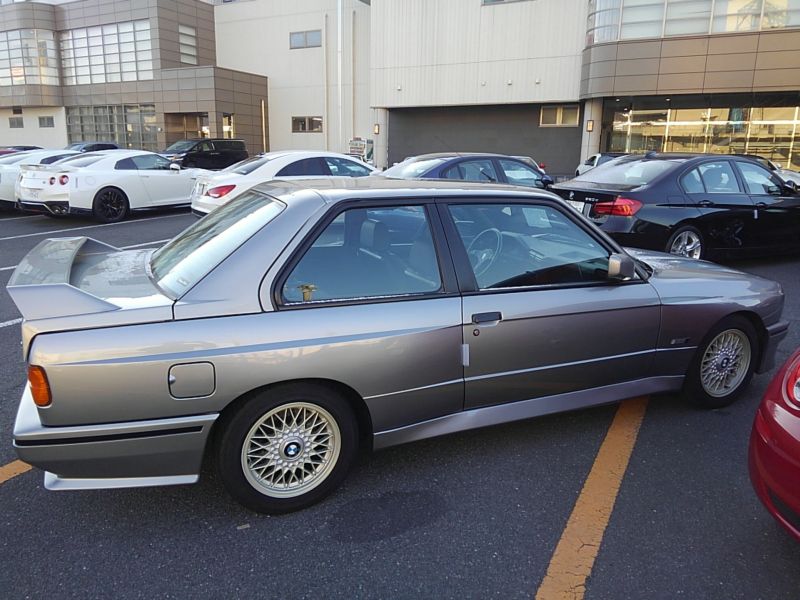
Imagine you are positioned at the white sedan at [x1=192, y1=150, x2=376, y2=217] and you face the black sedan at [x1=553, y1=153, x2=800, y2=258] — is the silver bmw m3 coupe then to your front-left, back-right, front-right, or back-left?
front-right

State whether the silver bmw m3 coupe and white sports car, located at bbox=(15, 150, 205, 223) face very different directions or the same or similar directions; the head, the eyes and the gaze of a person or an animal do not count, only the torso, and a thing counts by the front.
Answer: same or similar directions

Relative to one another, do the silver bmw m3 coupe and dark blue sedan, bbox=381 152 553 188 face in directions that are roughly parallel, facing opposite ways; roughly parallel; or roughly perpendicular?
roughly parallel

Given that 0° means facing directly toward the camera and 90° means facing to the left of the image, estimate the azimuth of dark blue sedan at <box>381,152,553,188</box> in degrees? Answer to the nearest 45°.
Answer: approximately 225°

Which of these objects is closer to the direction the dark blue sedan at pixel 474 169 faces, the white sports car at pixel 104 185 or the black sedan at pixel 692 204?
the black sedan

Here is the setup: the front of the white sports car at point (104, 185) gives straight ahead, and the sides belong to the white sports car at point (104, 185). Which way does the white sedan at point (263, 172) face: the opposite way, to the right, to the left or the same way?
the same way

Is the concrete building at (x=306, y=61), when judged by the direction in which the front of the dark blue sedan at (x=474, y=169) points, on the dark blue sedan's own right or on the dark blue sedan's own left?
on the dark blue sedan's own left

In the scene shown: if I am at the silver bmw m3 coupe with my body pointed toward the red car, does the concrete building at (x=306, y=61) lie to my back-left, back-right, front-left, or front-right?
back-left

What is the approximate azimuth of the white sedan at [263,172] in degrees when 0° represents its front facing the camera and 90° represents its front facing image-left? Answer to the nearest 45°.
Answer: approximately 225°

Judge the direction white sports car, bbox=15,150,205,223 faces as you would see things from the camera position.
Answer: facing away from the viewer and to the right of the viewer

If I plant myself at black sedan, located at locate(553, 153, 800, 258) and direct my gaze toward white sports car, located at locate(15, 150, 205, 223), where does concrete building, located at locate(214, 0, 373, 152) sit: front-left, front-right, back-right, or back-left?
front-right

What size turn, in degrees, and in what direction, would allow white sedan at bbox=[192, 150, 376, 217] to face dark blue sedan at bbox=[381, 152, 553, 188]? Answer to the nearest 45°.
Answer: approximately 90° to its right

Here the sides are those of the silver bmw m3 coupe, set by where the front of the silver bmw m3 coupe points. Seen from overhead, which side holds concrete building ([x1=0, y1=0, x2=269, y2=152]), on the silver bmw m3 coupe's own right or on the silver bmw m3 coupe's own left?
on the silver bmw m3 coupe's own left

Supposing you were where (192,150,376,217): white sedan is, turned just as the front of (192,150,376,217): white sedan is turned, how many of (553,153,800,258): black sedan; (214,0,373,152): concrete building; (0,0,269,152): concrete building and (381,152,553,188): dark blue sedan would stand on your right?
2

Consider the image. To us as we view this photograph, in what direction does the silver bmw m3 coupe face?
facing away from the viewer and to the right of the viewer

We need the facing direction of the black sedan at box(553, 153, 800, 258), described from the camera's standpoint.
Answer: facing away from the viewer and to the right of the viewer

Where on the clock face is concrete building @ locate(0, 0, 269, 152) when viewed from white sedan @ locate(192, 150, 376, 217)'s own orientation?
The concrete building is roughly at 10 o'clock from the white sedan.
